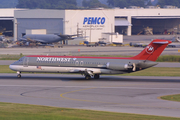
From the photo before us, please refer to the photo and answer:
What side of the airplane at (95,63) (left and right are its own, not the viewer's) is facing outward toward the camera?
left
